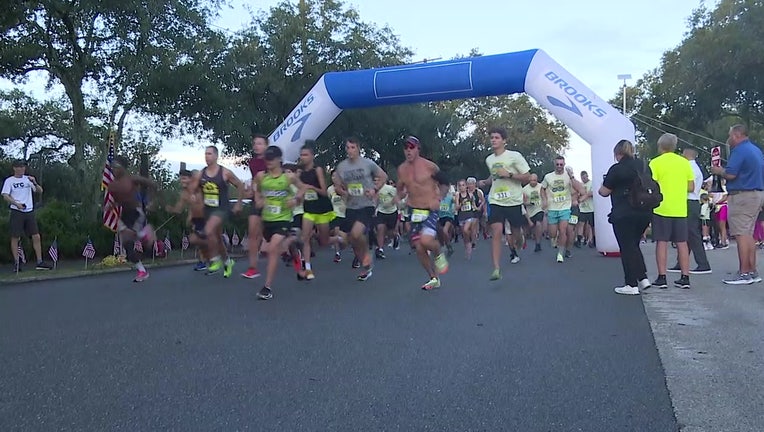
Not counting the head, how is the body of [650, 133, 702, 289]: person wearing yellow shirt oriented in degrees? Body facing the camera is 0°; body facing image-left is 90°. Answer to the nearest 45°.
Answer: approximately 180°

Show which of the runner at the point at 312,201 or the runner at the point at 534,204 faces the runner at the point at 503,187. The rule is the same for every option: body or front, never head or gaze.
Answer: the runner at the point at 534,204

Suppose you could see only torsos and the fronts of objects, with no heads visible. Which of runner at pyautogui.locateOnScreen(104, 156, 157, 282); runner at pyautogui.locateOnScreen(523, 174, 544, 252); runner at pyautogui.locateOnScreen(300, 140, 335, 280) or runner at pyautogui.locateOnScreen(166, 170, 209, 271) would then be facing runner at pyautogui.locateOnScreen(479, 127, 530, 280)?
runner at pyautogui.locateOnScreen(523, 174, 544, 252)

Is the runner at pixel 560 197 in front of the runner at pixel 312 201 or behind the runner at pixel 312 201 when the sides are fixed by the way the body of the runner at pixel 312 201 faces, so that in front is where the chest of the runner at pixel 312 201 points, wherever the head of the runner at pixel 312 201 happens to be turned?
behind

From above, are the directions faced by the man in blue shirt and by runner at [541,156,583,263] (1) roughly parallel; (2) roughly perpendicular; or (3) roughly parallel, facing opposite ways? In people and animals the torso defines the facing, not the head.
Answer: roughly perpendicular

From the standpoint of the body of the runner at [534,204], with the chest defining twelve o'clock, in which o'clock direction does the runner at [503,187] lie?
the runner at [503,187] is roughly at 12 o'clock from the runner at [534,204].

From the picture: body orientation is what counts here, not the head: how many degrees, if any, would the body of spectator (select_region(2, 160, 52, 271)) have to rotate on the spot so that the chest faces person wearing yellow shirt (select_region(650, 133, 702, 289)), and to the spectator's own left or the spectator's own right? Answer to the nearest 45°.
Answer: approximately 45° to the spectator's own left

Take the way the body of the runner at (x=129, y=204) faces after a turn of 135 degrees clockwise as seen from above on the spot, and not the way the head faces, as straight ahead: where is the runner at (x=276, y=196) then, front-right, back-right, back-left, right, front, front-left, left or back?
back-right

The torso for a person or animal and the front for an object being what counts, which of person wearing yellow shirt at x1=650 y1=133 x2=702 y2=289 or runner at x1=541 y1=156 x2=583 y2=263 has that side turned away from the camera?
the person wearing yellow shirt

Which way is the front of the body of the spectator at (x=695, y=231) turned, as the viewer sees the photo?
to the viewer's left

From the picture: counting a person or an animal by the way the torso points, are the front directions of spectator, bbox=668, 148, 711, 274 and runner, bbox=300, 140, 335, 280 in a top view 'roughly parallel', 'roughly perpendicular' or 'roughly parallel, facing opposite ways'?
roughly perpendicular

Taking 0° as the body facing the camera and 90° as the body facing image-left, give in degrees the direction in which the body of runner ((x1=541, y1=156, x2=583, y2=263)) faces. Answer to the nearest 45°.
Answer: approximately 0°

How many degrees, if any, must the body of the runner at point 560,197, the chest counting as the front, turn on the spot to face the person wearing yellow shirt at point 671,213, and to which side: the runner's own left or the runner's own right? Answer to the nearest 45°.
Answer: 0° — they already face them
